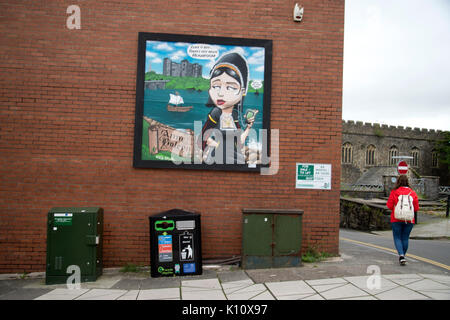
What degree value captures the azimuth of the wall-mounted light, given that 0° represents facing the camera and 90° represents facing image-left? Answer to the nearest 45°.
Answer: approximately 0°

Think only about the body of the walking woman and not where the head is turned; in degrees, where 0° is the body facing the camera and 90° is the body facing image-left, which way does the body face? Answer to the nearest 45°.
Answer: approximately 180°

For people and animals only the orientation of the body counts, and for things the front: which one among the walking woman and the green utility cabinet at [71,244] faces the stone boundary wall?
the walking woman

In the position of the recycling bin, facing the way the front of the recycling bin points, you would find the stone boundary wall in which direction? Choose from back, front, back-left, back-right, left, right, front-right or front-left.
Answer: back-left

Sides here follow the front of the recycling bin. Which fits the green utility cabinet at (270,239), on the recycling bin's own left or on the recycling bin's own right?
on the recycling bin's own left

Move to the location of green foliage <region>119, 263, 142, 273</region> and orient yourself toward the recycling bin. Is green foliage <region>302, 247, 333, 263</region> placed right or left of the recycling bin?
left

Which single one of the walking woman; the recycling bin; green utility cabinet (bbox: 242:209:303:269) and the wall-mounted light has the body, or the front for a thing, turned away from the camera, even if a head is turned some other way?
the walking woman

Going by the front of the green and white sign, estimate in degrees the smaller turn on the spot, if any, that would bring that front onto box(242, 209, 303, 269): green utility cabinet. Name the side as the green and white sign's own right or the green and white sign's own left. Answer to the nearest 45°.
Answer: approximately 45° to the green and white sign's own right

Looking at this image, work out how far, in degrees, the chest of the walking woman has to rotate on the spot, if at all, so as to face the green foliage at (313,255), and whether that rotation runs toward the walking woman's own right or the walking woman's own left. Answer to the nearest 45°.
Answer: approximately 90° to the walking woman's own left

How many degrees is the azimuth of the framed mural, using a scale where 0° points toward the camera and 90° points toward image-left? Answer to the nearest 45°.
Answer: approximately 0°
